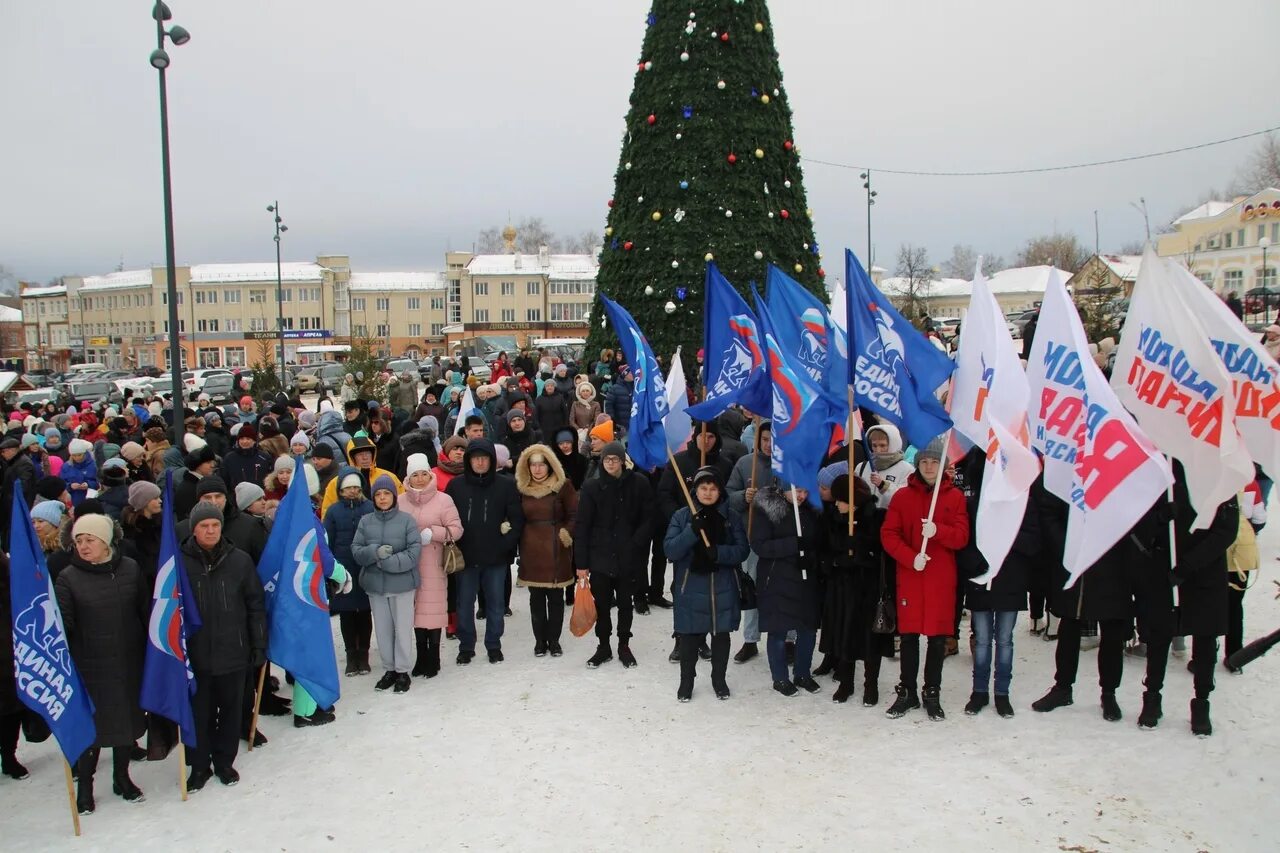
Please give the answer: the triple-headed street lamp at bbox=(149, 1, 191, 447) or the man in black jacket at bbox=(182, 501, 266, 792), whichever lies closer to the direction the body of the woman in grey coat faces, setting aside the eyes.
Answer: the man in black jacket

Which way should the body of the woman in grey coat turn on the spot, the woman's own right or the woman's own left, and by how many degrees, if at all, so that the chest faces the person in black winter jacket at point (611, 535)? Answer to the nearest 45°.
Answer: approximately 90° to the woman's own left

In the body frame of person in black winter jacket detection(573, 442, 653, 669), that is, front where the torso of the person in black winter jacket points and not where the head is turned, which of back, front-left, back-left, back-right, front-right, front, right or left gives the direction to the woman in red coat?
front-left

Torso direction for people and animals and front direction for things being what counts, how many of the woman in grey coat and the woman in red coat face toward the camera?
2

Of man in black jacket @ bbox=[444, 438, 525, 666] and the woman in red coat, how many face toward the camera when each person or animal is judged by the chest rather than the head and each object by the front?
2

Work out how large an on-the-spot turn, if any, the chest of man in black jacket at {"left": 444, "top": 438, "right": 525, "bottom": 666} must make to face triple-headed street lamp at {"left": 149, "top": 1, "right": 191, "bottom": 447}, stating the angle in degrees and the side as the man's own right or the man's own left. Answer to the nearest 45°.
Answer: approximately 135° to the man's own right
